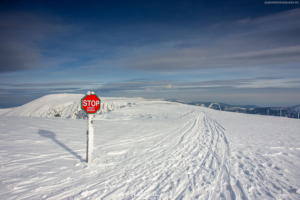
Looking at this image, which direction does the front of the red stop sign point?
toward the camera
